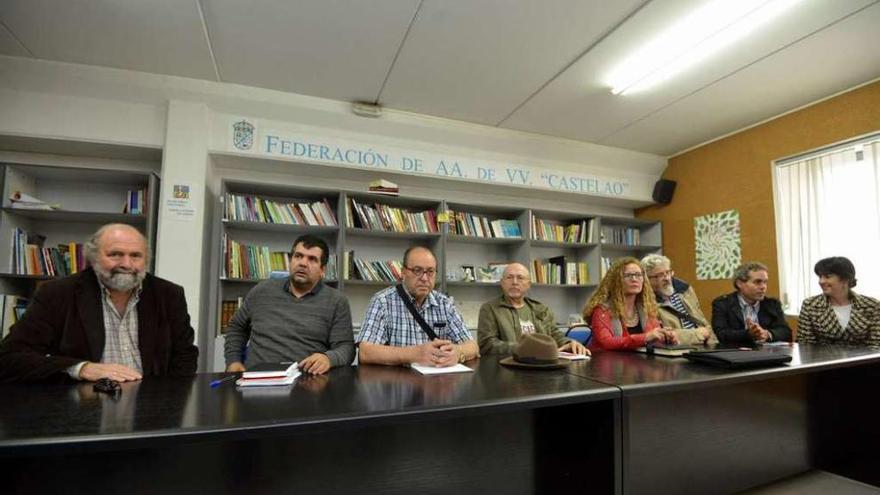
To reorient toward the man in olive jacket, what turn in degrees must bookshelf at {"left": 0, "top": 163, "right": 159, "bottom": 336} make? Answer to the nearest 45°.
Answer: approximately 45° to its left

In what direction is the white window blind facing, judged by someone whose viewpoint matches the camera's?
facing the viewer and to the left of the viewer

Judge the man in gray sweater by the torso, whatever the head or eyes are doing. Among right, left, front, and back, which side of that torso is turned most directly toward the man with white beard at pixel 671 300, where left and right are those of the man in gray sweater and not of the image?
left

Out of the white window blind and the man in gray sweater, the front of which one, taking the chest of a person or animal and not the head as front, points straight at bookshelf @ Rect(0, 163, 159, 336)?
the white window blind

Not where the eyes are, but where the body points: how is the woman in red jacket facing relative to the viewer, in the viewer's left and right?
facing the viewer and to the right of the viewer

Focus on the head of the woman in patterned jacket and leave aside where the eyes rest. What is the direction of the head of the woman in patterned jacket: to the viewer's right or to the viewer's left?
to the viewer's left

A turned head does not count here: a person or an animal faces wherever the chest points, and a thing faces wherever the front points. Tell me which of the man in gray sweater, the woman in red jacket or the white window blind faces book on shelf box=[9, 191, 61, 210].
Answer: the white window blind

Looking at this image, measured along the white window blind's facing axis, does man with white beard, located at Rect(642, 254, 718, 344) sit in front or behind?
in front

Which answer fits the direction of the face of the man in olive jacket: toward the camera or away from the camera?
toward the camera

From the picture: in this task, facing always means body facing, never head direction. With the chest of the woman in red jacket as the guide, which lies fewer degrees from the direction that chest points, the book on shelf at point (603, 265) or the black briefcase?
the black briefcase

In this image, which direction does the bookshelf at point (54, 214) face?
toward the camera

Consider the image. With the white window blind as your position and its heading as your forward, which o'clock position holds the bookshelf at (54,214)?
The bookshelf is roughly at 12 o'clock from the white window blind.

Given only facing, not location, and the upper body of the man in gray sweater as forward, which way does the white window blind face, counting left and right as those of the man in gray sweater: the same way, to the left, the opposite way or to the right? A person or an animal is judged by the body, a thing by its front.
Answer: to the right

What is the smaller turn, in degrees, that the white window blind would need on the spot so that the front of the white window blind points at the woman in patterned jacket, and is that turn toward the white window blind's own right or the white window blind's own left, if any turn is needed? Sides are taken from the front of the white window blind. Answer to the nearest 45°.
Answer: approximately 45° to the white window blind's own left

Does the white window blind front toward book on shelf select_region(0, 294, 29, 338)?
yes

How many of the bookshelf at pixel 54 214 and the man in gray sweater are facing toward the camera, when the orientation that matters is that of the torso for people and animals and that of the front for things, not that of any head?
2

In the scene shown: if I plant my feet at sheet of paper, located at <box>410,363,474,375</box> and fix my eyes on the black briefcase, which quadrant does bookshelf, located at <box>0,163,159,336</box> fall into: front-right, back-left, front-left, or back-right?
back-left

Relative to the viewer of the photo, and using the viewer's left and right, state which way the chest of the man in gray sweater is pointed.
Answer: facing the viewer

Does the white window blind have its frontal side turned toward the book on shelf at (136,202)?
yes
